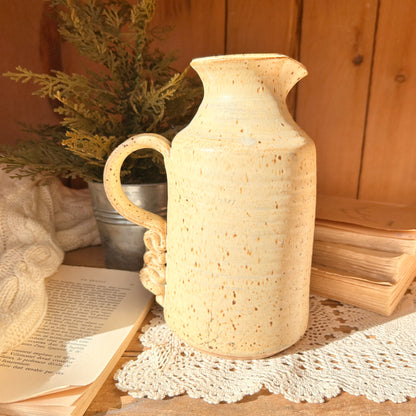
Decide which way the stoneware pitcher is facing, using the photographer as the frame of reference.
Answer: facing to the right of the viewer
